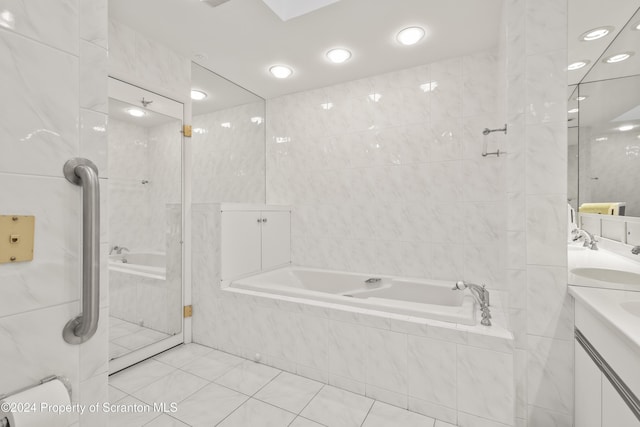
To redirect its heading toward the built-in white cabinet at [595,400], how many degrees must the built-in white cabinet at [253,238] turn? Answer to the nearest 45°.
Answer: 0° — it already faces it

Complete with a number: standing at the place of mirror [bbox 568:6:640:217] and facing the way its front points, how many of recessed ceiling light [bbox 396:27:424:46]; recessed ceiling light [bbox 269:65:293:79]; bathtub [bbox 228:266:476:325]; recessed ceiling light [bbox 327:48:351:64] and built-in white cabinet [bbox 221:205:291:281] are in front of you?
5

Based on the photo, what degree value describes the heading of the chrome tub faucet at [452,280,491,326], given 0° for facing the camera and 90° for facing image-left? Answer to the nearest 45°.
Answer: approximately 90°

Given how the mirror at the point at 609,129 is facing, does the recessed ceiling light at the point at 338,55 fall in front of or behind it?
in front

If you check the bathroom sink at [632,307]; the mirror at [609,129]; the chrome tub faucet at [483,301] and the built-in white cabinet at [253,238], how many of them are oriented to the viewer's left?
3

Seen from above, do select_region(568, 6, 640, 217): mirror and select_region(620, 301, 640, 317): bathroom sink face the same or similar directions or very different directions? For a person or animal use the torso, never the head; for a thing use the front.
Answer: same or similar directions

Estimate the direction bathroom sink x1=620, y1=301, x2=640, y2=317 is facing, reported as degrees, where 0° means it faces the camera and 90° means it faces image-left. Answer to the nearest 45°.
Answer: approximately 90°

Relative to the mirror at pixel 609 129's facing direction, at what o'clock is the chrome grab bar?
The chrome grab bar is roughly at 10 o'clock from the mirror.

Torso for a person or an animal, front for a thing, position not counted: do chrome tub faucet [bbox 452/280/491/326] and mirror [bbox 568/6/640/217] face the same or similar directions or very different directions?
same or similar directions

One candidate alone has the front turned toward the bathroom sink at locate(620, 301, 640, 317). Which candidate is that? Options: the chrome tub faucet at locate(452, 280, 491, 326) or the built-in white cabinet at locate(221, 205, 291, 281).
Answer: the built-in white cabinet

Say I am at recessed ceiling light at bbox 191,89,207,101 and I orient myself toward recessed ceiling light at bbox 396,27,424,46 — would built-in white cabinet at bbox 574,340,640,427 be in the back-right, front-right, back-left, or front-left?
front-right

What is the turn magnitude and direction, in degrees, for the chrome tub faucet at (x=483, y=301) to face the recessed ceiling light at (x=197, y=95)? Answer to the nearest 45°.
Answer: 0° — it already faces it

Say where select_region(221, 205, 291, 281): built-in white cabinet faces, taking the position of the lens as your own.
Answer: facing the viewer and to the right of the viewer

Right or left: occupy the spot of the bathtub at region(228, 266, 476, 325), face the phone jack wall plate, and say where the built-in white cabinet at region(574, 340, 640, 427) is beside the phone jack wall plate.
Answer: left
